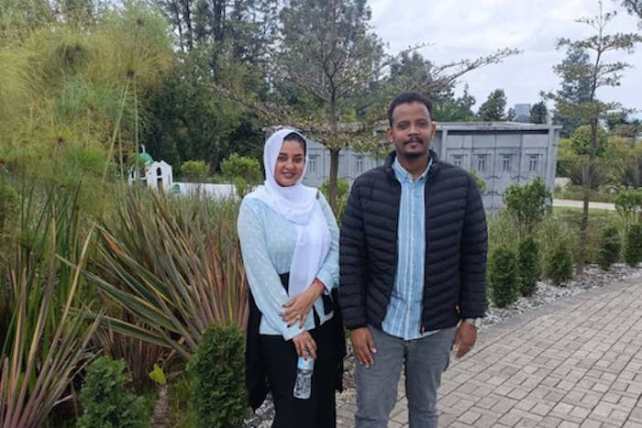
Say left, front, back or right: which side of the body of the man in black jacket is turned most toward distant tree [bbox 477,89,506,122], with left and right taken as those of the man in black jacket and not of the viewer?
back

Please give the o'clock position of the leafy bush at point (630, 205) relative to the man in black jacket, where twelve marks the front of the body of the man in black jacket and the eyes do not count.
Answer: The leafy bush is roughly at 7 o'clock from the man in black jacket.

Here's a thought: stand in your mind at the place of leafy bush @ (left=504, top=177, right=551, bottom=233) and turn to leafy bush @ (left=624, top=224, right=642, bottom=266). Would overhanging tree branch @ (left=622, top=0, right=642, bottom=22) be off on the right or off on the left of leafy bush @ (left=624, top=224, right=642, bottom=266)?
left

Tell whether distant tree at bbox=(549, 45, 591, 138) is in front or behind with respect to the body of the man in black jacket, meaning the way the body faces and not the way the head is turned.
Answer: behind

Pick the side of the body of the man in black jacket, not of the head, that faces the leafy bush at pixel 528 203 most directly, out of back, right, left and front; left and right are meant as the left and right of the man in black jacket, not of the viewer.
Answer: back

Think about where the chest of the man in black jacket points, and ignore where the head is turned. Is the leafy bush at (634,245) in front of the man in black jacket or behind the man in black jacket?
behind

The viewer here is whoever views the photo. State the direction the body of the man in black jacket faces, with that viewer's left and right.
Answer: facing the viewer

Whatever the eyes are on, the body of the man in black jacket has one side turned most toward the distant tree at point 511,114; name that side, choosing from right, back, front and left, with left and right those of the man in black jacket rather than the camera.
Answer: back

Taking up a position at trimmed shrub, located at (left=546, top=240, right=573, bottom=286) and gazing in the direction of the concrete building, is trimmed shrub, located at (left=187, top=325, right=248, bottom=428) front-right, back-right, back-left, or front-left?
back-left

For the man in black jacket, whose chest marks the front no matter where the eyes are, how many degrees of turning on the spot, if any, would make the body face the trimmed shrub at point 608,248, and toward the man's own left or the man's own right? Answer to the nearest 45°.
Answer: approximately 135° to the man's own left

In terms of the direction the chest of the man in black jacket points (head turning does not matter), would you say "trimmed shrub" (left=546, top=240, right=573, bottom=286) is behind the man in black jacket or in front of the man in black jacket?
behind
